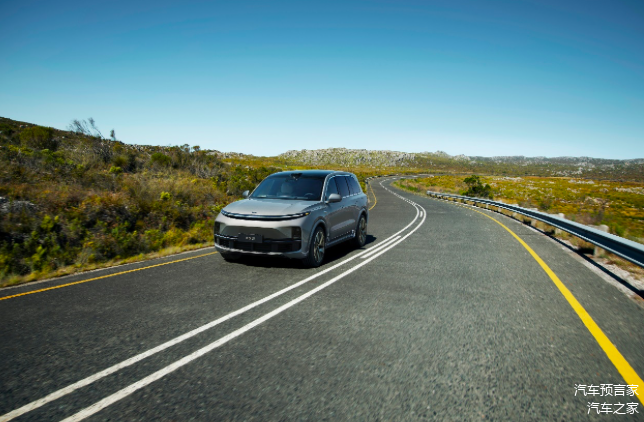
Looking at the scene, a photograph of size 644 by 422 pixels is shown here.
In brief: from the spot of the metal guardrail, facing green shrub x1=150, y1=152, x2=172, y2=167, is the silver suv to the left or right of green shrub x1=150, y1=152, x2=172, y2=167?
left

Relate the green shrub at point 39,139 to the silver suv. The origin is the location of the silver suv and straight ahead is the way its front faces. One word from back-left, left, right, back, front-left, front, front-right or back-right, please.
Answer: right

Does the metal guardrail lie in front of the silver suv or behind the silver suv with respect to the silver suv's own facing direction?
behind

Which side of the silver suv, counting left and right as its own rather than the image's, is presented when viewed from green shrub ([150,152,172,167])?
right

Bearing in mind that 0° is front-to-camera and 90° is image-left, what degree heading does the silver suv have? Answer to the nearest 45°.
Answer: approximately 45°

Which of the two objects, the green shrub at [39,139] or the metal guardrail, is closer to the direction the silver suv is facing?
the green shrub
